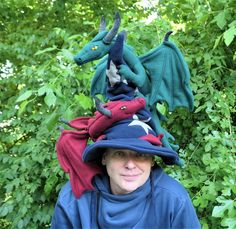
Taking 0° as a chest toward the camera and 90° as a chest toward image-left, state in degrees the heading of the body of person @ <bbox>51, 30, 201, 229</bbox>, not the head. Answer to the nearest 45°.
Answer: approximately 0°
